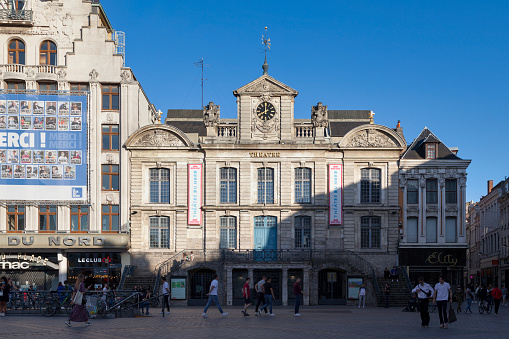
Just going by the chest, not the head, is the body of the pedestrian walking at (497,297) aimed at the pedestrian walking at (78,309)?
no

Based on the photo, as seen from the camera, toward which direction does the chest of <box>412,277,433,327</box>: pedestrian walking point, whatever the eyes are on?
toward the camera

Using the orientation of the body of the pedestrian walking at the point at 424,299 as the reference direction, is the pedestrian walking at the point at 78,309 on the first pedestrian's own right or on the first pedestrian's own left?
on the first pedestrian's own right

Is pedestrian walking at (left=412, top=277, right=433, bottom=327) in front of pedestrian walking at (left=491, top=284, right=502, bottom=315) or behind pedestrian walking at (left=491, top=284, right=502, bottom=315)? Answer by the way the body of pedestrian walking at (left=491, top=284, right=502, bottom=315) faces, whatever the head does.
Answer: behind

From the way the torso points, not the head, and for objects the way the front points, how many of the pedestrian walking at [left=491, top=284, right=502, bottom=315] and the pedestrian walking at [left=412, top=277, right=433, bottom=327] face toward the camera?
1

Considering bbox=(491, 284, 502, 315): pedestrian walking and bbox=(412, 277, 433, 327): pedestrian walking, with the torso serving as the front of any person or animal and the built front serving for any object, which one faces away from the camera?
bbox=(491, 284, 502, 315): pedestrian walking

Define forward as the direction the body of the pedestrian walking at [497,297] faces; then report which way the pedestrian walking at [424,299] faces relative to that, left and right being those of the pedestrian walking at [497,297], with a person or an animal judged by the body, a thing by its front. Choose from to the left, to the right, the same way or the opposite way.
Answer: the opposite way

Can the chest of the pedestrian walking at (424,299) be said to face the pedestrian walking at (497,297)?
no
